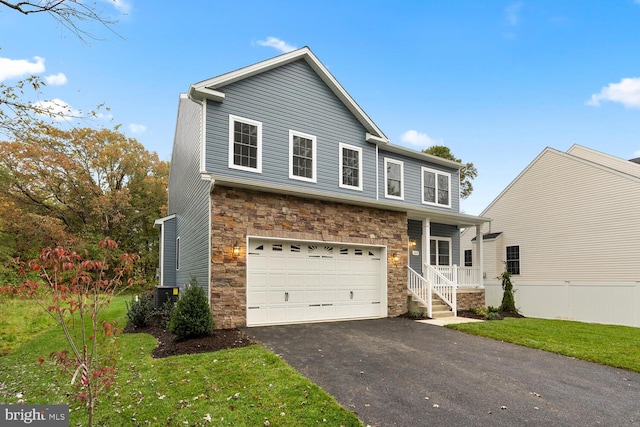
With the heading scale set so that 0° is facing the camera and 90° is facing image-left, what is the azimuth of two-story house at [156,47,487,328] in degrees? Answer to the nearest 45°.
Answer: approximately 315°

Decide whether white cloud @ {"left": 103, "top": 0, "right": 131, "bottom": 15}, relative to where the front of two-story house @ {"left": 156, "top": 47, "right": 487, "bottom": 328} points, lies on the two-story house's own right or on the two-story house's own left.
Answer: on the two-story house's own right

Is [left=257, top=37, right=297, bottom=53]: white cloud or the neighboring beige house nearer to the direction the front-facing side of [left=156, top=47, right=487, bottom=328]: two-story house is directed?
the neighboring beige house

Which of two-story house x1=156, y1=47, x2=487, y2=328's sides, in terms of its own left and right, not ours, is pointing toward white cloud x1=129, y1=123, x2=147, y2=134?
back

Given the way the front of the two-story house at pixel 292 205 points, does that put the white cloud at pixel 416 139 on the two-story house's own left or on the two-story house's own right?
on the two-story house's own left

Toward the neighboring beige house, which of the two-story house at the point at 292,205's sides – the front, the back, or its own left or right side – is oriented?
left
